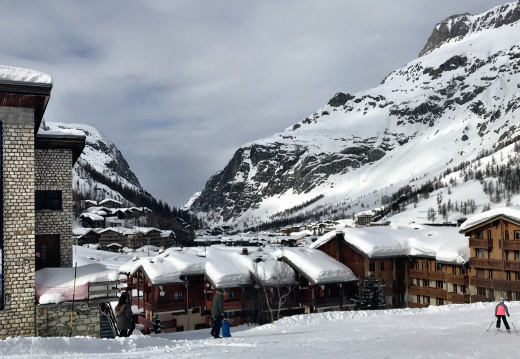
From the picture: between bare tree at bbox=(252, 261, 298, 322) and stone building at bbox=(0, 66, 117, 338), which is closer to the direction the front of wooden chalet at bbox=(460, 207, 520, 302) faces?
the stone building

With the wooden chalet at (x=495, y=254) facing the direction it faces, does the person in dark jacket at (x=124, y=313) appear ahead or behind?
ahead

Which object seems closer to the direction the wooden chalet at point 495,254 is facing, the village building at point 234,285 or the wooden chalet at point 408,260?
the village building

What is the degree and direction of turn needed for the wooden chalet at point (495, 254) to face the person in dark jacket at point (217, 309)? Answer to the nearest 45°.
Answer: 0° — it already faces them

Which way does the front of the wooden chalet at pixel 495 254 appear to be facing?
toward the camera
